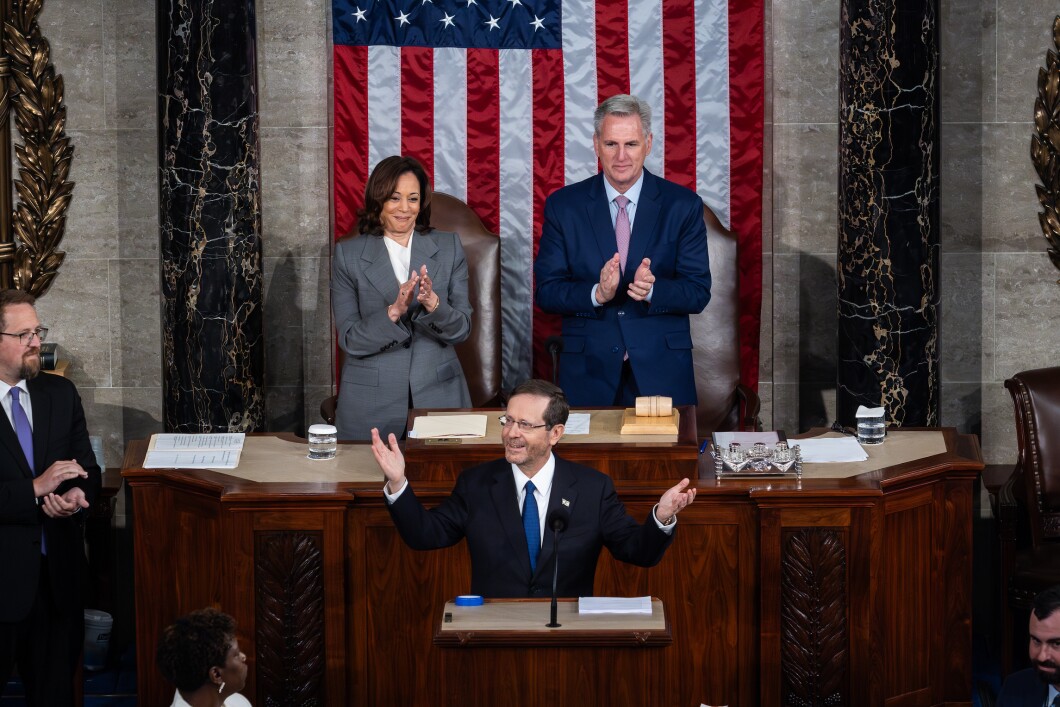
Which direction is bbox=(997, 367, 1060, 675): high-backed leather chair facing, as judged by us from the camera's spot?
facing the viewer

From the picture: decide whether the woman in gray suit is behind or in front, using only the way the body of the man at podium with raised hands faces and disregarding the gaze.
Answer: behind

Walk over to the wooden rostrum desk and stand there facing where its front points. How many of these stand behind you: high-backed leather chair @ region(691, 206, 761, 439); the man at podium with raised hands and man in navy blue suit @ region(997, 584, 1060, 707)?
1

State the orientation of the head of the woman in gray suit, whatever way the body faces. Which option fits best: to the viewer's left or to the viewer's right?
to the viewer's right

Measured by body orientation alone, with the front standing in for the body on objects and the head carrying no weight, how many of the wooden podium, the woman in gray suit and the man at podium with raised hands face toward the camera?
3

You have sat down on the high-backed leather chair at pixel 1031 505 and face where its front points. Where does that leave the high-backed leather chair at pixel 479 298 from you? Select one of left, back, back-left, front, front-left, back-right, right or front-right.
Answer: right

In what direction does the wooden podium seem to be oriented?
toward the camera

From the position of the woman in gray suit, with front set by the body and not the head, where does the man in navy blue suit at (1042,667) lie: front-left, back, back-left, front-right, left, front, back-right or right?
front-left

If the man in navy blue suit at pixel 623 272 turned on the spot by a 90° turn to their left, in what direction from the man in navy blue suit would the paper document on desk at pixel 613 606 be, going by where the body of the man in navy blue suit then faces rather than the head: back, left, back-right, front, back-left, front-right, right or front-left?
right
